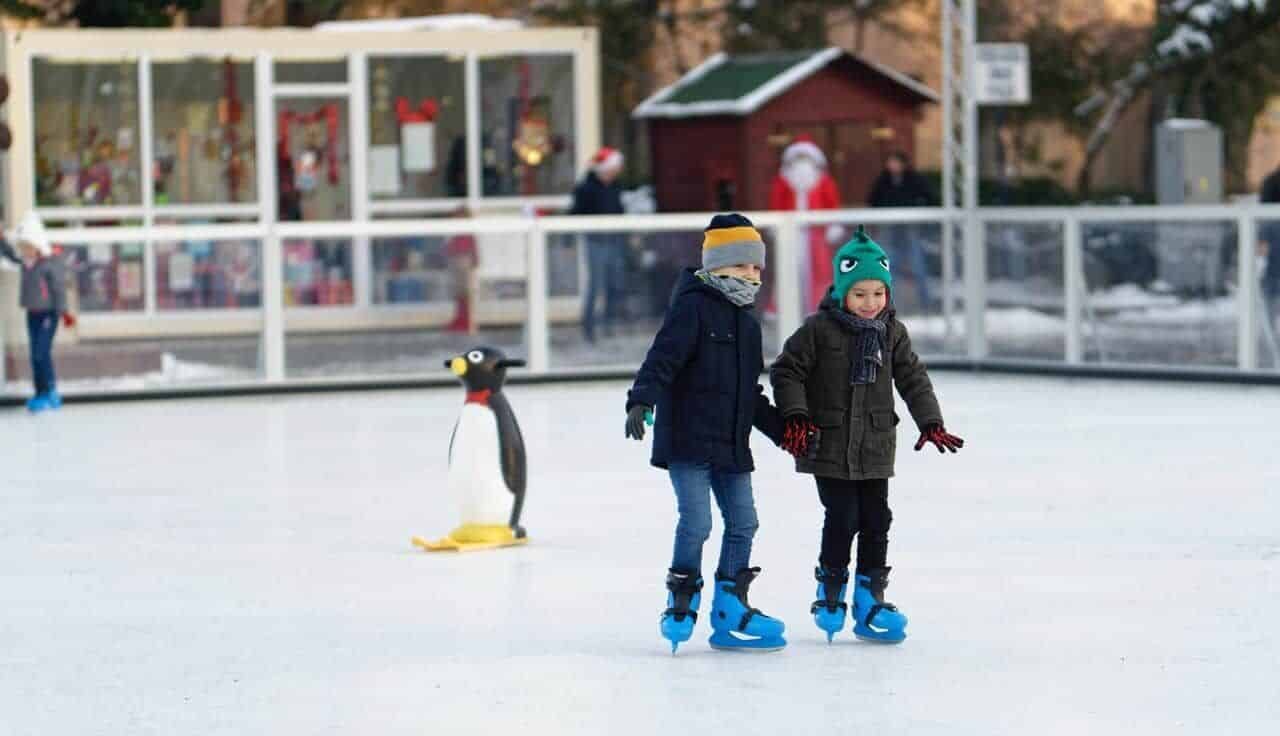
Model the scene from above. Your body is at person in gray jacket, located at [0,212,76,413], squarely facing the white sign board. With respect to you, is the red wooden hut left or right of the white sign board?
left

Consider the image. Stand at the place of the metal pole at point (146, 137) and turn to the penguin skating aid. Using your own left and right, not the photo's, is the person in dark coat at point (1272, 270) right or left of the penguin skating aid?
left

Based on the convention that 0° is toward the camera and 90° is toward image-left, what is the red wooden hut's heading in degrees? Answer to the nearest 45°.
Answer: approximately 315°

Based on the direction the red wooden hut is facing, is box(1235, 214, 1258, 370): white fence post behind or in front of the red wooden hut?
in front

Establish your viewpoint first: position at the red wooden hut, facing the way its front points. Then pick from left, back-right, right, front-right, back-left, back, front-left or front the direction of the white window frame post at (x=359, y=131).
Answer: right

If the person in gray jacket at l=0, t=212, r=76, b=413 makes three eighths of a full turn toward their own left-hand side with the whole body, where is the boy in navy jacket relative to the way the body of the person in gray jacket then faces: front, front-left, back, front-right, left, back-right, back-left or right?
right

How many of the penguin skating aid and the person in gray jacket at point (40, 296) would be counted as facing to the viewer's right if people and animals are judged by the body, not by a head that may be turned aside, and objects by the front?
0

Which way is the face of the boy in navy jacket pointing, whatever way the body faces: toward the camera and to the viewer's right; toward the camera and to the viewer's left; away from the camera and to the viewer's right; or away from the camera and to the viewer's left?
toward the camera and to the viewer's right
